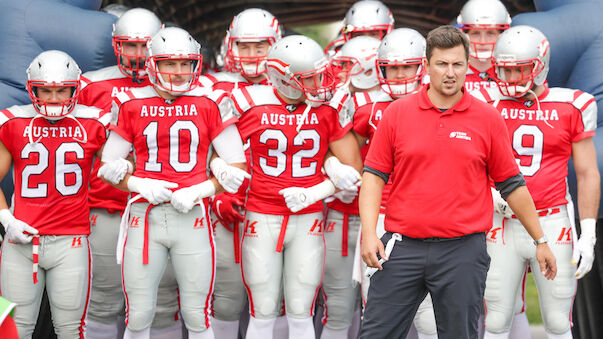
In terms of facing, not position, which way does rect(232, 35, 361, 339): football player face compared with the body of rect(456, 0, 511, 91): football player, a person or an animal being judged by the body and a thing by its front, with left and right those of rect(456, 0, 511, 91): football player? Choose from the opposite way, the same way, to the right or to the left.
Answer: the same way

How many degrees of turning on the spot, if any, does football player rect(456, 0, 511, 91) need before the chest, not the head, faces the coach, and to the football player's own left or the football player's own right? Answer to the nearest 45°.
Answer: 0° — they already face them

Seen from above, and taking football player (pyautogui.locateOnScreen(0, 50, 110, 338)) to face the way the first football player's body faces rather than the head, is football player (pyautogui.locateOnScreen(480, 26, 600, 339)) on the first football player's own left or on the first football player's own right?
on the first football player's own left

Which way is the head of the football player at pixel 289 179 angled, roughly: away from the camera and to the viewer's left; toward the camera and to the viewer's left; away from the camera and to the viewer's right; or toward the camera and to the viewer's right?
toward the camera and to the viewer's right

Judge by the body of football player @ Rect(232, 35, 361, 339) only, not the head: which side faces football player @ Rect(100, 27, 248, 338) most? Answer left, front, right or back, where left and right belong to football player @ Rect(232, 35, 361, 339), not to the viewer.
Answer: right

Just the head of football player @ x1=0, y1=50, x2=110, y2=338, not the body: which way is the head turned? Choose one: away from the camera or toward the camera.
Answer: toward the camera

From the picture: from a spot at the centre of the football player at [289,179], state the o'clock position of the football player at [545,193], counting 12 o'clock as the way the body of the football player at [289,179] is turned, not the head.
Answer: the football player at [545,193] is roughly at 9 o'clock from the football player at [289,179].

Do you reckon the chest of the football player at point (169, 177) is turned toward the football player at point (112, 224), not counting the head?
no

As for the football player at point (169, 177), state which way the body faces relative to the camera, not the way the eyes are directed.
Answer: toward the camera

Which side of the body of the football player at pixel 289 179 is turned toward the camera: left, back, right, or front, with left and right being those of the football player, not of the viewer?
front

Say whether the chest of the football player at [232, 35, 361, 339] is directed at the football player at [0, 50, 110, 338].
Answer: no

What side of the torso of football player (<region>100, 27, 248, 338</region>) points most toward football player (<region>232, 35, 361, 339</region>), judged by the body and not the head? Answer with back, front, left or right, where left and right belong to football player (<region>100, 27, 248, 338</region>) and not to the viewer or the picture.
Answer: left

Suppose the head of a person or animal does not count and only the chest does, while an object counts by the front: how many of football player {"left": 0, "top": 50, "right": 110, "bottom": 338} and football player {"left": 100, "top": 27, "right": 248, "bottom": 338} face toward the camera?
2

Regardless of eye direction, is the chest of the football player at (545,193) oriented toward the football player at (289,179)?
no

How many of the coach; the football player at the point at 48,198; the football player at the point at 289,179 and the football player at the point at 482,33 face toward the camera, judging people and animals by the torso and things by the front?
4

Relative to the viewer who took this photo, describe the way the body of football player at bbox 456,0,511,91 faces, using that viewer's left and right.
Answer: facing the viewer

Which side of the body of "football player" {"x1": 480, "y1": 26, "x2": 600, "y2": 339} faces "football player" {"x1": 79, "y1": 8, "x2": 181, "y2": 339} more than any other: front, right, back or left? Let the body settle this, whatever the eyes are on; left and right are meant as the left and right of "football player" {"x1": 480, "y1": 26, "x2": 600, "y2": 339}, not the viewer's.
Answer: right
